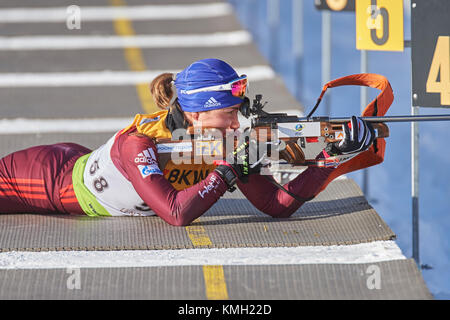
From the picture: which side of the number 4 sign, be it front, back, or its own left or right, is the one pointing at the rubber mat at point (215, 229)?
right

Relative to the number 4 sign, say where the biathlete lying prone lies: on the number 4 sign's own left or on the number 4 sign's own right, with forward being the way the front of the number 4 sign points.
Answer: on the number 4 sign's own right

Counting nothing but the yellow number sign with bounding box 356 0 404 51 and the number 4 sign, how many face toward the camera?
2

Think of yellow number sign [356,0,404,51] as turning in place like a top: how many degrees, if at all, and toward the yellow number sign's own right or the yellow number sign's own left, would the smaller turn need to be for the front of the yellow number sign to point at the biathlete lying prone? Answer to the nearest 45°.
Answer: approximately 45° to the yellow number sign's own right

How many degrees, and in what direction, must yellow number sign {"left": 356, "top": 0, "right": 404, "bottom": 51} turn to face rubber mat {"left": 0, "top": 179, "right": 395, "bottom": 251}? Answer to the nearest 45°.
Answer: approximately 45° to its right

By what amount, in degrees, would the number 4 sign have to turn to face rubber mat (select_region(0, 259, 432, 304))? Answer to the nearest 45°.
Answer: approximately 45° to its right

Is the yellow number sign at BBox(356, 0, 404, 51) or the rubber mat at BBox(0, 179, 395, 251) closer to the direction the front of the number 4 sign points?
the rubber mat

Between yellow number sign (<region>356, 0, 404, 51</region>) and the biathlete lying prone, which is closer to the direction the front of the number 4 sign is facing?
the biathlete lying prone

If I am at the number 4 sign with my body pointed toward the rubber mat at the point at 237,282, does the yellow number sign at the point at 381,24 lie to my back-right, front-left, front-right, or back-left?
back-right

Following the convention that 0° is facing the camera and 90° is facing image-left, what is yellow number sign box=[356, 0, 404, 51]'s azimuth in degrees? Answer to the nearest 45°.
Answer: approximately 0°
